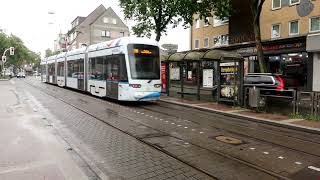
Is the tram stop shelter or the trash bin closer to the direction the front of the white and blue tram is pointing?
the trash bin

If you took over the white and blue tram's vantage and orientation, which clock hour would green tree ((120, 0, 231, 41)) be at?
The green tree is roughly at 10 o'clock from the white and blue tram.

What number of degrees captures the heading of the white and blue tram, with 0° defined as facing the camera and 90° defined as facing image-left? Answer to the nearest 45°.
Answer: approximately 315°

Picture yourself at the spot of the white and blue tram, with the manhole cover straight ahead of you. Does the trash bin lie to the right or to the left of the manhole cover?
left

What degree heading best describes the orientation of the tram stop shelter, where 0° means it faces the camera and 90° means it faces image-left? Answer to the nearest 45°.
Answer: approximately 45°

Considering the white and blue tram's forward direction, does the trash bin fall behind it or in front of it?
in front

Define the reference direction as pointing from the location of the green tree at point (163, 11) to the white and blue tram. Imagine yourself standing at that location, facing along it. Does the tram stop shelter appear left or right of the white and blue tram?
left

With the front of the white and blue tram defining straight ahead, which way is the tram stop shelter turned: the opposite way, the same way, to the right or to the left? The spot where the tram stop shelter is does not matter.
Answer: to the right

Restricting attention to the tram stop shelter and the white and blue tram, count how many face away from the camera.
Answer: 0

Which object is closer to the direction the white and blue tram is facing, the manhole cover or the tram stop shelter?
the manhole cover

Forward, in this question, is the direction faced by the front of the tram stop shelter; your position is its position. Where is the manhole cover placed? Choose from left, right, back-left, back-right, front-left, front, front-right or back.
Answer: front-left

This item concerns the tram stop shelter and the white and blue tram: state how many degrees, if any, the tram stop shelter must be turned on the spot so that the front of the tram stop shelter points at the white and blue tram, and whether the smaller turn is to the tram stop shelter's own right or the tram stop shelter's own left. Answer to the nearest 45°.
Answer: approximately 90° to the tram stop shelter's own right

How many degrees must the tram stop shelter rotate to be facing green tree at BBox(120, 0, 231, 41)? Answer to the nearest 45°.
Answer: approximately 90° to its right

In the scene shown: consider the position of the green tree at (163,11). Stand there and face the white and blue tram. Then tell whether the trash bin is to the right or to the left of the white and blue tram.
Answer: left

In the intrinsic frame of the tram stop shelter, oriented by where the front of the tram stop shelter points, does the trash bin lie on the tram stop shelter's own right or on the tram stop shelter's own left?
on the tram stop shelter's own left
